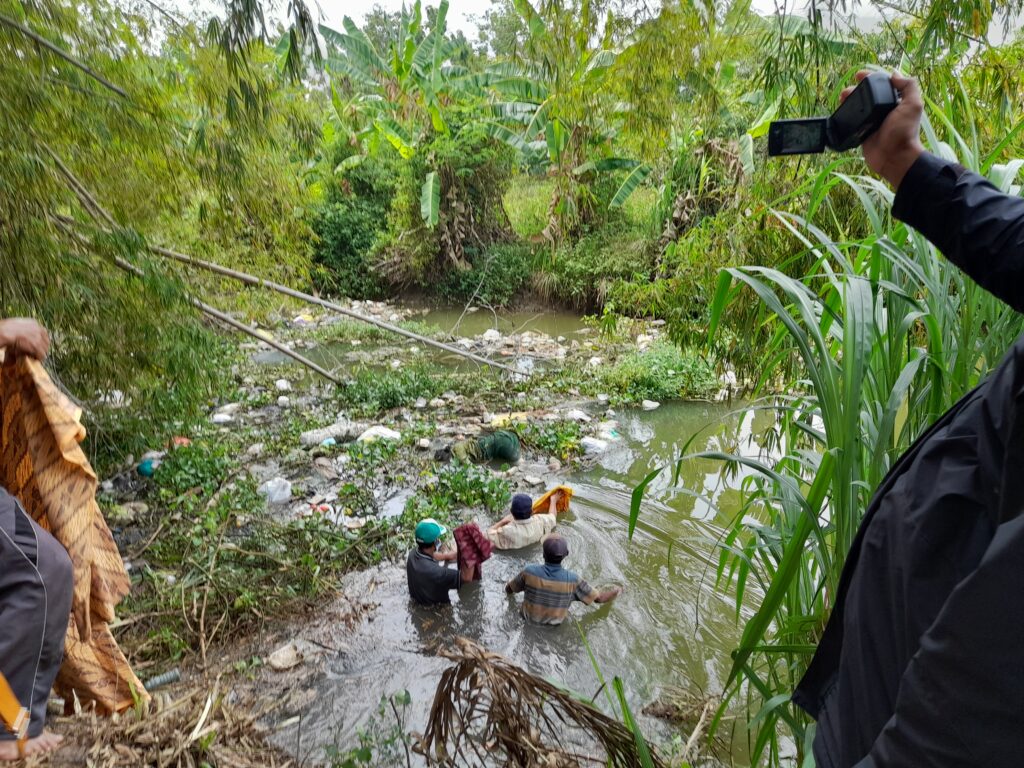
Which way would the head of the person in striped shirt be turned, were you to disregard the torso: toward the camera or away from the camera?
away from the camera

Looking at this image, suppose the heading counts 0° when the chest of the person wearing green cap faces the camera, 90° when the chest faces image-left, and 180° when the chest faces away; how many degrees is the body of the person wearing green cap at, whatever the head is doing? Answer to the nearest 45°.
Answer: approximately 225°

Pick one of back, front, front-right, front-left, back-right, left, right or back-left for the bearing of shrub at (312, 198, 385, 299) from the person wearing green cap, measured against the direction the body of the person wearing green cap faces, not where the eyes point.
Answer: front-left

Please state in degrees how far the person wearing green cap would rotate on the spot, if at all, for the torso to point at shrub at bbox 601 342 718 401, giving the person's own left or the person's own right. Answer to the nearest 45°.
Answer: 0° — they already face it

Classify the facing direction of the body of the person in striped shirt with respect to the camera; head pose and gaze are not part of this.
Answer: away from the camera
